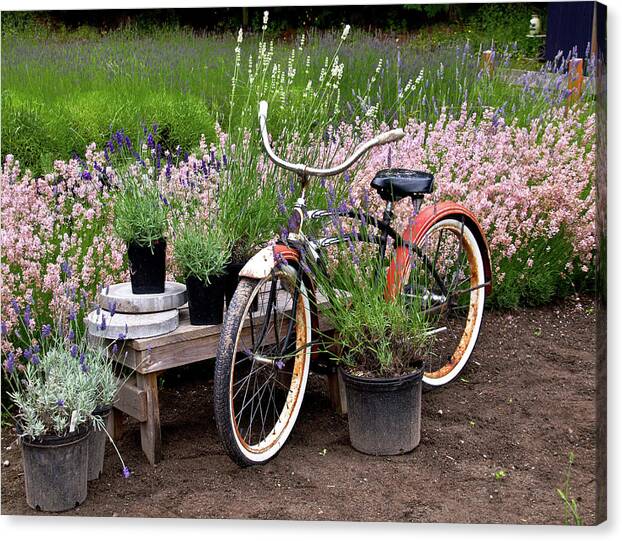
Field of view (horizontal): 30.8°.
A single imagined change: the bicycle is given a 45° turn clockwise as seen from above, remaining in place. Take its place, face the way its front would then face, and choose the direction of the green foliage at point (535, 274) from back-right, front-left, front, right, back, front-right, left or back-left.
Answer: back-right

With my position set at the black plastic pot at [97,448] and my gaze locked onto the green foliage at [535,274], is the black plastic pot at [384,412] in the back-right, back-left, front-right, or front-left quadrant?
front-right

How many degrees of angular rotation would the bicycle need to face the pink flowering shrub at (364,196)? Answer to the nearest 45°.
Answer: approximately 135° to its right

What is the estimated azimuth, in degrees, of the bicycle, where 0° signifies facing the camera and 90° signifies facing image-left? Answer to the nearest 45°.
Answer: approximately 45°

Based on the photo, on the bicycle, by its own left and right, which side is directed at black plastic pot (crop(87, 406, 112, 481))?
front

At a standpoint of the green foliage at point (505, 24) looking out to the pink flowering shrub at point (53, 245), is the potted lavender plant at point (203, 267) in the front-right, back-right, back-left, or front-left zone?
front-left

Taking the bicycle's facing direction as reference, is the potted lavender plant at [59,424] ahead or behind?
ahead

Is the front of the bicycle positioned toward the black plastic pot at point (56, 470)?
yes

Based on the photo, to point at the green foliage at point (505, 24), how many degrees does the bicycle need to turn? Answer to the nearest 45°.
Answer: approximately 180°
